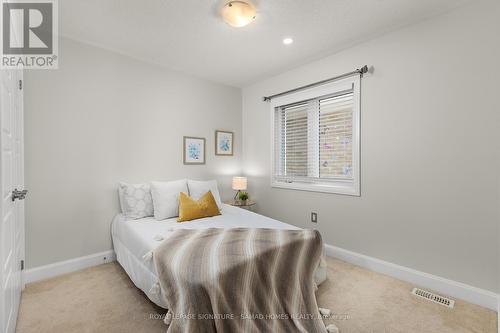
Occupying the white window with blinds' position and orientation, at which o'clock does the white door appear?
The white door is roughly at 12 o'clock from the white window with blinds.

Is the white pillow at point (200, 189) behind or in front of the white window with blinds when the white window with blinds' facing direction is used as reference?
in front

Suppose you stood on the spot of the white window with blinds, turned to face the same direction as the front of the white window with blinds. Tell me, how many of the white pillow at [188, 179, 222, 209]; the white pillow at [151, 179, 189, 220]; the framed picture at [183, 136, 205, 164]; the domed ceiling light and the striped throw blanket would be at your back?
0

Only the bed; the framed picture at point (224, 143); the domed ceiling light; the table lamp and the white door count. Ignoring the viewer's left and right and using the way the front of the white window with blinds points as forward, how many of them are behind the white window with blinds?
0

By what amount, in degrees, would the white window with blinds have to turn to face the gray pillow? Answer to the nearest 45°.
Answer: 0° — it already faces it

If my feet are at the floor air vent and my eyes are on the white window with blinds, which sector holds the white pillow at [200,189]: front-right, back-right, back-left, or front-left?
front-left

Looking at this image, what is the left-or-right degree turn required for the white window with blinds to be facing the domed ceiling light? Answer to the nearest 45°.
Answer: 0° — it already faces it

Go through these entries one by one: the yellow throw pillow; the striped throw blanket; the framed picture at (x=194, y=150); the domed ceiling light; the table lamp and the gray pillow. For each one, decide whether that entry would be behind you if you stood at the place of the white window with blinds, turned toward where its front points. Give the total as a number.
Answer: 0

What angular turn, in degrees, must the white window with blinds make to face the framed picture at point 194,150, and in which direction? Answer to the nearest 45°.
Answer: approximately 45° to its right

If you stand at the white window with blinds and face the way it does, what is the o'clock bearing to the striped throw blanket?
The striped throw blanket is roughly at 11 o'clock from the white window with blinds.

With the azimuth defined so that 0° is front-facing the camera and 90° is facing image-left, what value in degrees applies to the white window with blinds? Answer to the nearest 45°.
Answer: approximately 45°

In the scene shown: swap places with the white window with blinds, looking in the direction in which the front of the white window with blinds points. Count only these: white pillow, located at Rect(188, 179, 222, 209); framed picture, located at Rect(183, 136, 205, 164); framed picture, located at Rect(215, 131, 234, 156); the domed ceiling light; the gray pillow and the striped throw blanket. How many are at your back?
0

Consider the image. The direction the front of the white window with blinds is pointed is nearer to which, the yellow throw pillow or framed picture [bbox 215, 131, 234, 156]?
the yellow throw pillow

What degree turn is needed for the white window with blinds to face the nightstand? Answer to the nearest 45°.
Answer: approximately 45° to its right
